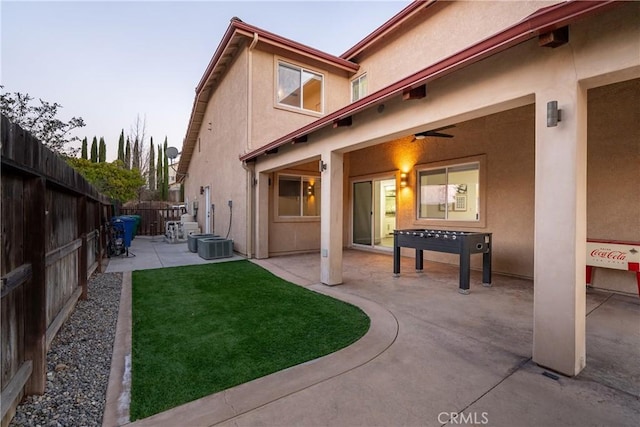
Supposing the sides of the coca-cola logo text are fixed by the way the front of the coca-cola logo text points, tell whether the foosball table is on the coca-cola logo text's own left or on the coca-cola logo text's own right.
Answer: on the coca-cola logo text's own right

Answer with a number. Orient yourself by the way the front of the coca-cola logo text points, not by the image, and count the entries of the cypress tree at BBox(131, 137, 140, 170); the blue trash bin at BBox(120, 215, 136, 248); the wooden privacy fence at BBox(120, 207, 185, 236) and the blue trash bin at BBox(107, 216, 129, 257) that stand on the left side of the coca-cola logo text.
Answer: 0

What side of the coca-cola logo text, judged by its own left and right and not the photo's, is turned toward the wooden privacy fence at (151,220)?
right

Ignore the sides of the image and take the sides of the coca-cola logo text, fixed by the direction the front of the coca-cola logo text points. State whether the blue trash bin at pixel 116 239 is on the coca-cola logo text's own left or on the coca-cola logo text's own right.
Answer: on the coca-cola logo text's own right

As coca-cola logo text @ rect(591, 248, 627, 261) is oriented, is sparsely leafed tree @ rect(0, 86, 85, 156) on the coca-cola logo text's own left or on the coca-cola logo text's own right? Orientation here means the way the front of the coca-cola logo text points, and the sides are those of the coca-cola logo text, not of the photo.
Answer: on the coca-cola logo text's own right

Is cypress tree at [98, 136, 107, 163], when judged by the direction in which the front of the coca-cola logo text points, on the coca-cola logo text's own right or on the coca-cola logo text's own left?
on the coca-cola logo text's own right

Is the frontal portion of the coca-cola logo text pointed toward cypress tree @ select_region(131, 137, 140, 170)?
no

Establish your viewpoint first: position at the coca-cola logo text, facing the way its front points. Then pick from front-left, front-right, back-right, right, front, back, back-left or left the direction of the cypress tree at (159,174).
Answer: right

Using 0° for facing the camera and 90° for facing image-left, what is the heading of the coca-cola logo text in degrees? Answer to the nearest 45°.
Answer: approximately 0°

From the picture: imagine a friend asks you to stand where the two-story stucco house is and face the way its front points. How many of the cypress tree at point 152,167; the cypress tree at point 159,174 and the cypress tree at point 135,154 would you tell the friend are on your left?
3

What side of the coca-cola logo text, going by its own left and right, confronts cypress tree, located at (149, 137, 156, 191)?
right

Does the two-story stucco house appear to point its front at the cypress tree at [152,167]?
no

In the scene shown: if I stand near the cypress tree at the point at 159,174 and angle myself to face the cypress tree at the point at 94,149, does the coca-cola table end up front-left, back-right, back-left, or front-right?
back-left

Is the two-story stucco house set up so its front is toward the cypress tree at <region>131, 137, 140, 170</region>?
no
